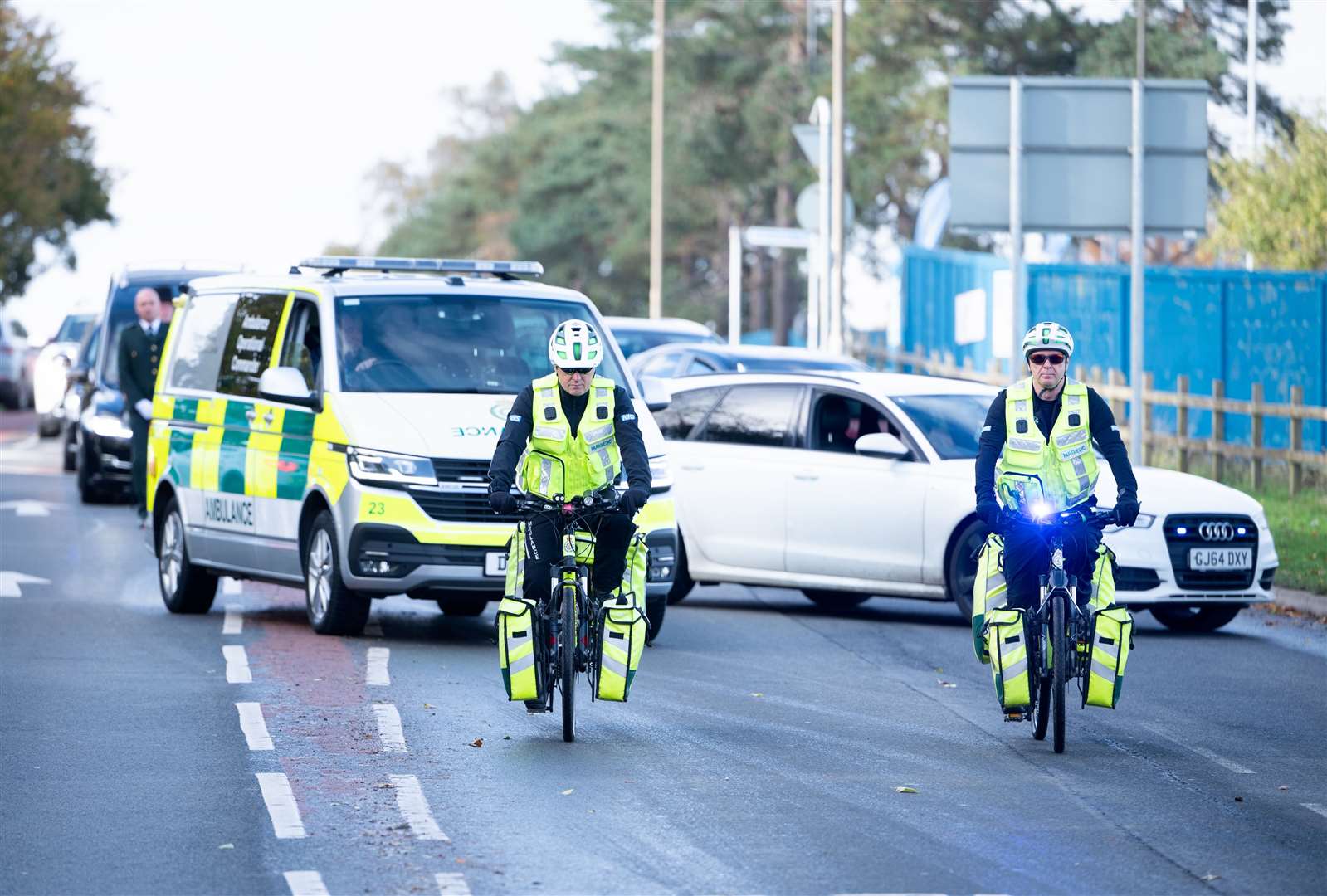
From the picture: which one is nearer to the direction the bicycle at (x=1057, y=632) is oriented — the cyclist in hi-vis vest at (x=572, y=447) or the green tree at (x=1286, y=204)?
the cyclist in hi-vis vest

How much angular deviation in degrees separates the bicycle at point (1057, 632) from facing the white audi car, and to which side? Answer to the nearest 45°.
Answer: approximately 180°

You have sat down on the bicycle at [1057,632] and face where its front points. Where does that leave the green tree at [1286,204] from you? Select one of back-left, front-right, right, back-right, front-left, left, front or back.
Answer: back

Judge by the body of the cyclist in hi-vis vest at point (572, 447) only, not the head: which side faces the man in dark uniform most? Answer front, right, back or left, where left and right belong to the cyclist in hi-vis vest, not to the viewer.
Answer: back

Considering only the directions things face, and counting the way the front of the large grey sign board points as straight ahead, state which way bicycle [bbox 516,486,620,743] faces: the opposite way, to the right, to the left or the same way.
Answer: the opposite way

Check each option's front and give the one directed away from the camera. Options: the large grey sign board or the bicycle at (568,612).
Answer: the large grey sign board

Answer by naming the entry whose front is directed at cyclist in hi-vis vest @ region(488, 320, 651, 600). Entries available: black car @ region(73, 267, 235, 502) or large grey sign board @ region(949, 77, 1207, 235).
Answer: the black car

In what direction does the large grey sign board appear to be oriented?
away from the camera

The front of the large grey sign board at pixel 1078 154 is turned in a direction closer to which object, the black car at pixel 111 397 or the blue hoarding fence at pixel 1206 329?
the blue hoarding fence

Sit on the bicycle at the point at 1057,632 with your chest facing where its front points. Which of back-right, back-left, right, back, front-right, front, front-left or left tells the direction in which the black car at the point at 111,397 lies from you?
back-right
